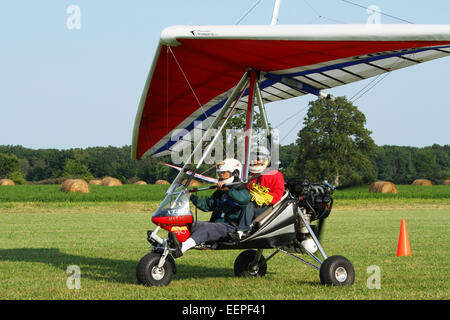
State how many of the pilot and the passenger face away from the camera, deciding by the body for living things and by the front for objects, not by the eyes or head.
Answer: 0

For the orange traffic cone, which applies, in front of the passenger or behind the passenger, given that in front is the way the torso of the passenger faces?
behind

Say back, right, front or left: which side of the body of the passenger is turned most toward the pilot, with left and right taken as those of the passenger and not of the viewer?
front

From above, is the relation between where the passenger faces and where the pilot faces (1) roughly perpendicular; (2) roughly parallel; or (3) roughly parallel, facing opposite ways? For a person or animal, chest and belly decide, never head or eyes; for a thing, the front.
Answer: roughly parallel

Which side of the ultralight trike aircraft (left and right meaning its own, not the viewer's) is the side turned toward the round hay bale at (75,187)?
right

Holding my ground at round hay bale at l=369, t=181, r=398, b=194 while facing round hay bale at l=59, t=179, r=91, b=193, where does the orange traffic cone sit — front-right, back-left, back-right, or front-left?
front-left

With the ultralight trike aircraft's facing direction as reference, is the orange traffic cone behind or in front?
behind

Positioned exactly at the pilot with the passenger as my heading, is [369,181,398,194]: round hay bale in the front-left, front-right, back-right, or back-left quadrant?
front-left

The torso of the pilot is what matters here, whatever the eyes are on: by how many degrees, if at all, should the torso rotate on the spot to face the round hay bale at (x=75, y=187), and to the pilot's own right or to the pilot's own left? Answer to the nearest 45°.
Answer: approximately 135° to the pilot's own right

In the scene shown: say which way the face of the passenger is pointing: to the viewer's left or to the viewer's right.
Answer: to the viewer's left

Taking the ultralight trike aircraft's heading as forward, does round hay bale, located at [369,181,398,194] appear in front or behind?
behind

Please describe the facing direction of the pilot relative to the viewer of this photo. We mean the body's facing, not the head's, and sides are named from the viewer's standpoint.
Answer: facing the viewer and to the left of the viewer

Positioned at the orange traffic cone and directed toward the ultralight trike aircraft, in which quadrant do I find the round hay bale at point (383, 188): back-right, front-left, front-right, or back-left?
back-right

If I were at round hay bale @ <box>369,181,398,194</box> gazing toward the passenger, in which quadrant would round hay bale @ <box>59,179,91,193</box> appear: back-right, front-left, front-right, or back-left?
front-right

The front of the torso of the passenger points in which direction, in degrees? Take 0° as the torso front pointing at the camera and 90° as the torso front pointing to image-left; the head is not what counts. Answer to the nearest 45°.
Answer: approximately 45°

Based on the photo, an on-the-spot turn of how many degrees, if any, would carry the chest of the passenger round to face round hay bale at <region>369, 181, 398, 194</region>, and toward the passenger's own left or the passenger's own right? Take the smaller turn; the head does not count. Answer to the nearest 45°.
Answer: approximately 135° to the passenger's own right
